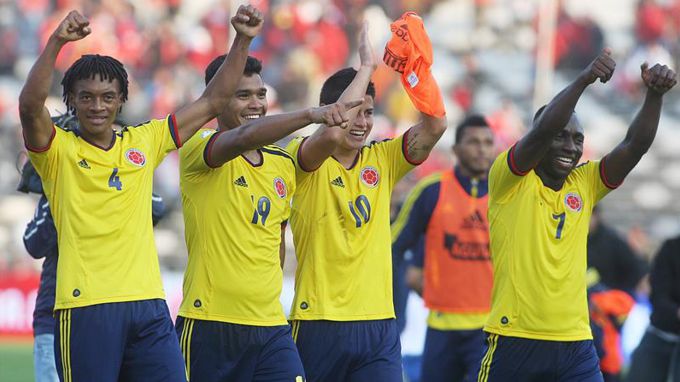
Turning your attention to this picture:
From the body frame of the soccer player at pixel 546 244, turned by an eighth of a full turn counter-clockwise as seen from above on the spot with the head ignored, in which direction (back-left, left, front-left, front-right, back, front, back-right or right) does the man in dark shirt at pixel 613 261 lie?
left

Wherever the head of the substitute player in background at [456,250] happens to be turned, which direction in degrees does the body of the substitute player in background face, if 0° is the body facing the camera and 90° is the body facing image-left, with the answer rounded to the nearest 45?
approximately 315°

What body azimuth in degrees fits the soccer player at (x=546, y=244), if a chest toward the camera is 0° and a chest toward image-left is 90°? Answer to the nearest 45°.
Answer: approximately 315°
